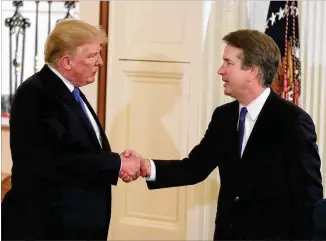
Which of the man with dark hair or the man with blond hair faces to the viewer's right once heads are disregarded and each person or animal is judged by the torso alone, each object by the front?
the man with blond hair

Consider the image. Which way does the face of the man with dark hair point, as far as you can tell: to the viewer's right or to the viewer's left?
to the viewer's left

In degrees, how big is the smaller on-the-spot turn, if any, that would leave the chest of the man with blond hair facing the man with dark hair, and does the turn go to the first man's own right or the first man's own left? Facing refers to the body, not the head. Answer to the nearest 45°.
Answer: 0° — they already face them

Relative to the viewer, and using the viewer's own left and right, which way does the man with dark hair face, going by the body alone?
facing the viewer and to the left of the viewer

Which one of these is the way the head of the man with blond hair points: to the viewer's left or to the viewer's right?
to the viewer's right

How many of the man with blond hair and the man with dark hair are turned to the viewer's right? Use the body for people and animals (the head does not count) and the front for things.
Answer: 1

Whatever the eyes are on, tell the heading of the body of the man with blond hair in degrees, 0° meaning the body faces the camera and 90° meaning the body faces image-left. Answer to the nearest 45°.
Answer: approximately 270°

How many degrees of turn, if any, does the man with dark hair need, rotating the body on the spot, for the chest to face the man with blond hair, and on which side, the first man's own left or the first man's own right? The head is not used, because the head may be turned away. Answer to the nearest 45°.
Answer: approximately 45° to the first man's own right
